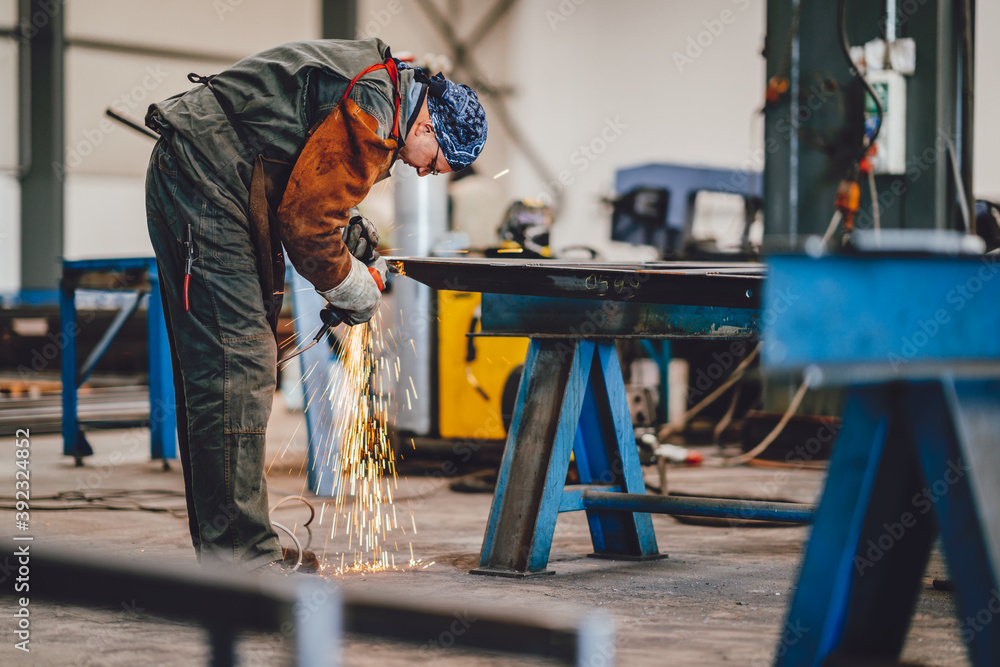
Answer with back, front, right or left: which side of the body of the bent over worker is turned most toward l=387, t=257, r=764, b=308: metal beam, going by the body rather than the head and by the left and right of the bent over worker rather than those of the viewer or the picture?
front

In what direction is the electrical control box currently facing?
toward the camera

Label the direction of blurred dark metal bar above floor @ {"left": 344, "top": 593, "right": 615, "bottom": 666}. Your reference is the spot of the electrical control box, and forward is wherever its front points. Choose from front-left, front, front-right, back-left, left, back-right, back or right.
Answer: front

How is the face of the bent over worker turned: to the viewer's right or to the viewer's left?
to the viewer's right

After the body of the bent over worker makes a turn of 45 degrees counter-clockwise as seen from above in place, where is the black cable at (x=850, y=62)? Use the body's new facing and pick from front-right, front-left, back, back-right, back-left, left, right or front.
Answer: front

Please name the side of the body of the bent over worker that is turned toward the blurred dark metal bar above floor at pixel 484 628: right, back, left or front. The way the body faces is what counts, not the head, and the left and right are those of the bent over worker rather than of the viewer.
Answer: right

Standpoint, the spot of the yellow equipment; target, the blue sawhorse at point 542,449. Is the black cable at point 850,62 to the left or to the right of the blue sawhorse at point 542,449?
left

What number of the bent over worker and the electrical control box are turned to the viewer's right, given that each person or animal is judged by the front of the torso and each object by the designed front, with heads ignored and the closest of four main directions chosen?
1

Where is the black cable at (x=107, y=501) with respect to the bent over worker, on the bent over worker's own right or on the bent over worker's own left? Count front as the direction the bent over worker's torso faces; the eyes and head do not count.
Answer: on the bent over worker's own left

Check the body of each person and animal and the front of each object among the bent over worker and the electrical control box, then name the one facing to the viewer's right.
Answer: the bent over worker

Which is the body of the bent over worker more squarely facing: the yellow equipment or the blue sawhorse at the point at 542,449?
the blue sawhorse

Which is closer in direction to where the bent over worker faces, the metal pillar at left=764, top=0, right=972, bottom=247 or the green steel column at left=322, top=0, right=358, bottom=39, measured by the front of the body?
the metal pillar

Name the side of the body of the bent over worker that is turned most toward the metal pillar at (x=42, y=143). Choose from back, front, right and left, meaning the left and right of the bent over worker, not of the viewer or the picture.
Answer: left

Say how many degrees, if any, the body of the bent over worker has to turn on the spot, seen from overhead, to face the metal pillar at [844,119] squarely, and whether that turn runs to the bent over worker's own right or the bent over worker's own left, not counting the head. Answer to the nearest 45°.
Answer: approximately 45° to the bent over worker's own left

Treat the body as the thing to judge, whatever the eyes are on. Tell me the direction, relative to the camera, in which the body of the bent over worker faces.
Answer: to the viewer's right
